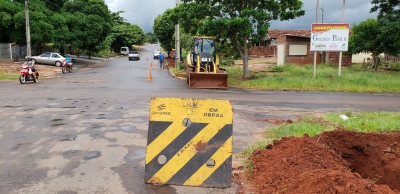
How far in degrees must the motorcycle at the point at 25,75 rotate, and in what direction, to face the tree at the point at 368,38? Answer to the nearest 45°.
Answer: approximately 135° to its left

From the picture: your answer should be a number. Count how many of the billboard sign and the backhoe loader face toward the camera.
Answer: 2

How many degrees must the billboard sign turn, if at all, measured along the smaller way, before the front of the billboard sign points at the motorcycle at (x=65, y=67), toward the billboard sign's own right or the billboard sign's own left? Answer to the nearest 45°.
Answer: approximately 90° to the billboard sign's own right

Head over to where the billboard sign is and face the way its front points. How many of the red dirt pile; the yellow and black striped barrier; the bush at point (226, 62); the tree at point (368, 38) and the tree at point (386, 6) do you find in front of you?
2

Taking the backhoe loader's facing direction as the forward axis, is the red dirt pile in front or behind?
in front

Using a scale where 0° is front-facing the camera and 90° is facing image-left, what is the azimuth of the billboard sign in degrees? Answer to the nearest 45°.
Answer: approximately 0°

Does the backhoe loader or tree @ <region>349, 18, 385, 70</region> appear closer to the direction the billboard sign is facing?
the backhoe loader

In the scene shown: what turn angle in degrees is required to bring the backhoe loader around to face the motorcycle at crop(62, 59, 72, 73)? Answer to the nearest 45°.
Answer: approximately 135° to its right

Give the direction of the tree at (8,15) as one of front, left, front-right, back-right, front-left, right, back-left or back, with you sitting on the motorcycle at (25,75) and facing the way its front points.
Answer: back-right

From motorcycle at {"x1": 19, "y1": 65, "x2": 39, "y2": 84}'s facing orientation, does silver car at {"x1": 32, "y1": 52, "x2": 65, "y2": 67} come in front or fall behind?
behind

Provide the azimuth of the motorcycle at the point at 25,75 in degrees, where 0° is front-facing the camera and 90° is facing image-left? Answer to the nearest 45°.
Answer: approximately 45°

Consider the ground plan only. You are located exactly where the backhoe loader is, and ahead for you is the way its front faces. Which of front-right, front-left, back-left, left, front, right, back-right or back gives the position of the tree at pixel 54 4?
back-right
